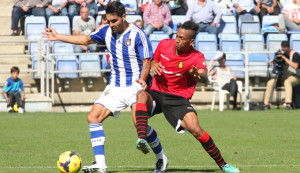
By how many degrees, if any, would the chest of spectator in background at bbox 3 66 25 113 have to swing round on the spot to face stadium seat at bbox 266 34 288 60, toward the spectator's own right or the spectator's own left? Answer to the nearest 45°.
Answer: approximately 90° to the spectator's own left

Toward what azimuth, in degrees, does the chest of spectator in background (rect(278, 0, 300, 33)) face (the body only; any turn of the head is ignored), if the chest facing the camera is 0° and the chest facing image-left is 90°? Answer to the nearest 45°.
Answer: approximately 45°

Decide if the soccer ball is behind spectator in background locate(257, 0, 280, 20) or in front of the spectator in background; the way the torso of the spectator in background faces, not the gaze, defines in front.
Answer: in front

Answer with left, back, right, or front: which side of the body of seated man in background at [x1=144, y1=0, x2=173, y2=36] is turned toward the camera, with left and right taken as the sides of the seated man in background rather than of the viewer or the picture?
front

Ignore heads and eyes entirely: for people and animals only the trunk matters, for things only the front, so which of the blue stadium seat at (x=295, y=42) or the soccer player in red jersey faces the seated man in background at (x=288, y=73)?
the blue stadium seat

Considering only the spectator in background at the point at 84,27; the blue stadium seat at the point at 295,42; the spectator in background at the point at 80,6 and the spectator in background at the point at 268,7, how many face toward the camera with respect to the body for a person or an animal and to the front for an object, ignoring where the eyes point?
4

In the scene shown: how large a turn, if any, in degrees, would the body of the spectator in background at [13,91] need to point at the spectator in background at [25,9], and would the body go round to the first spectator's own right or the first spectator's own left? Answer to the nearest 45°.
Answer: approximately 180°

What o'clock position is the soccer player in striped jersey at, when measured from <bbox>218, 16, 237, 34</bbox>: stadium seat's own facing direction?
The soccer player in striped jersey is roughly at 12 o'clock from the stadium seat.

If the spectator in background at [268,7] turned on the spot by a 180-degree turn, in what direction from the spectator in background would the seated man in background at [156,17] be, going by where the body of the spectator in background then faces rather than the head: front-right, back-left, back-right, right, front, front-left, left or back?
back-left

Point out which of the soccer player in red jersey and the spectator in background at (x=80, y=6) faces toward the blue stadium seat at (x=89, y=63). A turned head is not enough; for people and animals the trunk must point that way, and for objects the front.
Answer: the spectator in background

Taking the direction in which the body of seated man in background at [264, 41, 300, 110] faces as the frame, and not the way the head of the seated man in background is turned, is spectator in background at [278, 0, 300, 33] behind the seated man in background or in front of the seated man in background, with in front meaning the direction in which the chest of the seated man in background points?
behind

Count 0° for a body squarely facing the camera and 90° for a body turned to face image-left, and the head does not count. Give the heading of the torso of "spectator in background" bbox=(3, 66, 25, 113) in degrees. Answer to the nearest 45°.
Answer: approximately 0°

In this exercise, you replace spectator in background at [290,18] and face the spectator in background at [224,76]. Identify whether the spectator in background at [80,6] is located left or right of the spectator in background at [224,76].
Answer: right

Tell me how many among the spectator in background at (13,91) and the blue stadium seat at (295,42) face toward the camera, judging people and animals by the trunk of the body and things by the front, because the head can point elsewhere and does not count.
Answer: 2

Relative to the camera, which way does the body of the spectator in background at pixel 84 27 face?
toward the camera

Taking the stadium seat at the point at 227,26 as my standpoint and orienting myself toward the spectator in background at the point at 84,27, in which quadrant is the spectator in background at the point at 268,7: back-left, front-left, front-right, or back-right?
back-right
